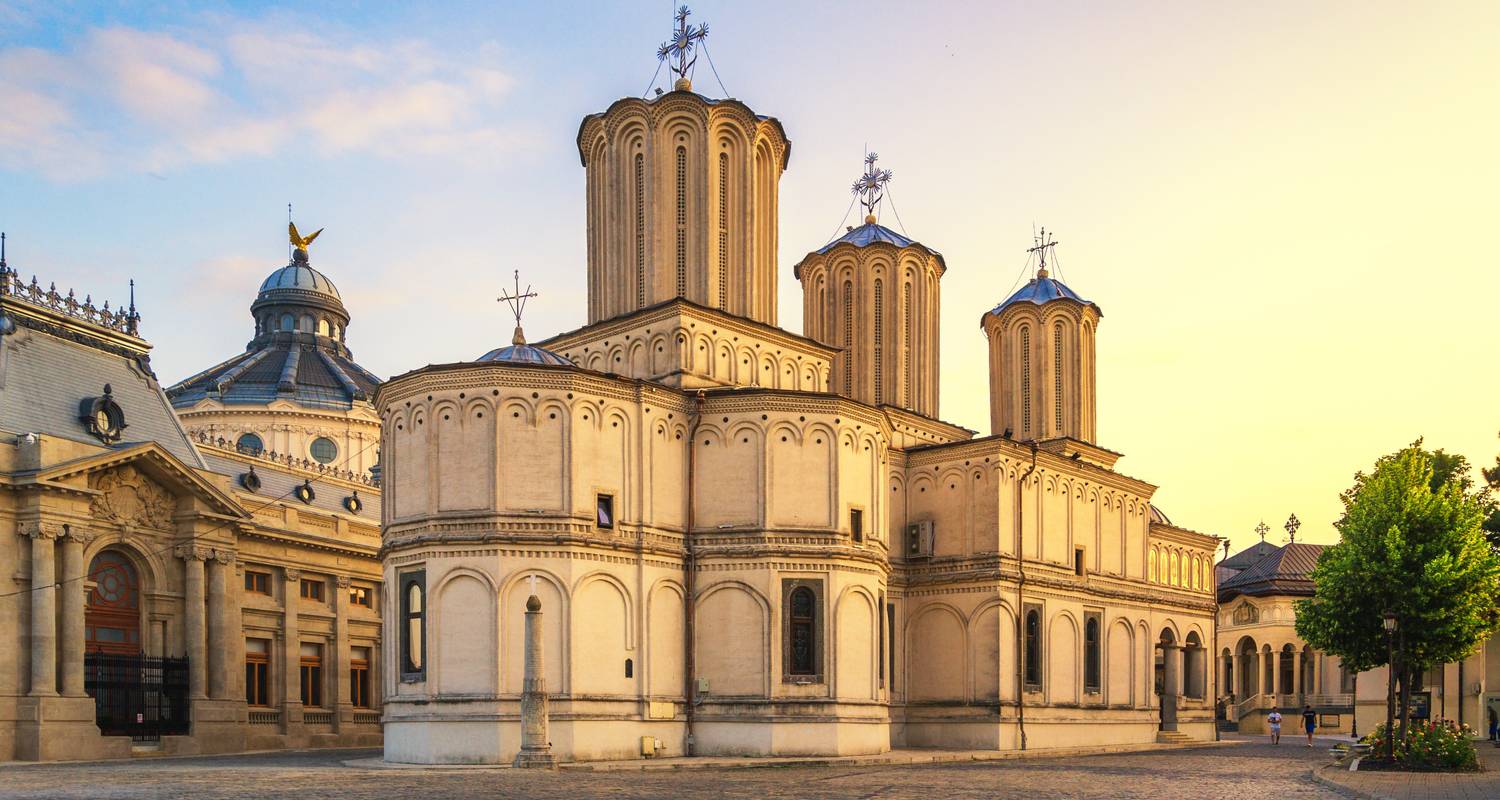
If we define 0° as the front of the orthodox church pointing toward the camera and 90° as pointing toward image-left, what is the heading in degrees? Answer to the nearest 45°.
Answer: approximately 225°
